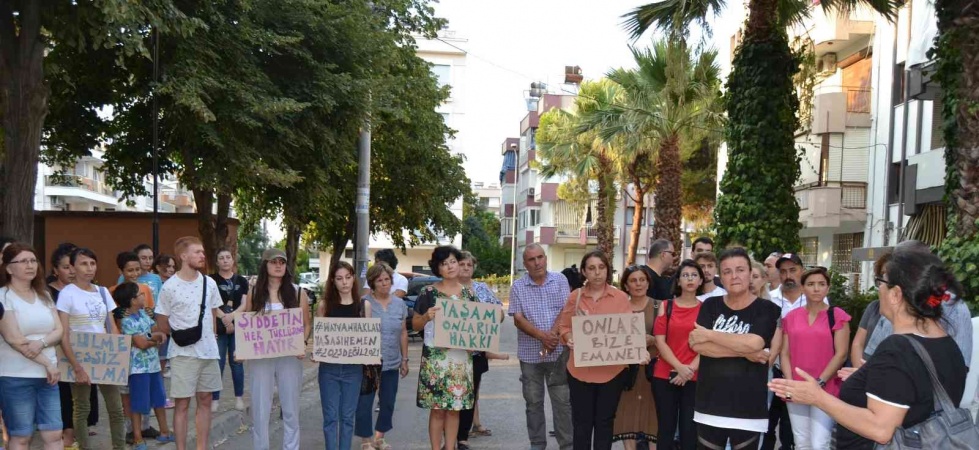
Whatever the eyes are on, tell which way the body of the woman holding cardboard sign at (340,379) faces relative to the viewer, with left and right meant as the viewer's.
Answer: facing the viewer

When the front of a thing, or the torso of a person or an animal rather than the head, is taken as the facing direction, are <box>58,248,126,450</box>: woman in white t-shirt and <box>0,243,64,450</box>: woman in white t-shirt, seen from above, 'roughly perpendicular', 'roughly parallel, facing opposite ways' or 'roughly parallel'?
roughly parallel

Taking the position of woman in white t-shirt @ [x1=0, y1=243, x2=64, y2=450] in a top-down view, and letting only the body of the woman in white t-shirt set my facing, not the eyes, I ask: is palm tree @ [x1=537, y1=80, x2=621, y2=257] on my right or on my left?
on my left

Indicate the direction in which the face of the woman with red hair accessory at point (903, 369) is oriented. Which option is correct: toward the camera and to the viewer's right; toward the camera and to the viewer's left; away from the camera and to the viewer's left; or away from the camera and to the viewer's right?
away from the camera and to the viewer's left

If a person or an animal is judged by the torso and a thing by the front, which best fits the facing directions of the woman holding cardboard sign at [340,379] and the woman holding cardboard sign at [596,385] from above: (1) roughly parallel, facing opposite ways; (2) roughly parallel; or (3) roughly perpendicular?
roughly parallel

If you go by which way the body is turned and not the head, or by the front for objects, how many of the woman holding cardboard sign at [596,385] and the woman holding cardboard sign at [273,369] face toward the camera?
2

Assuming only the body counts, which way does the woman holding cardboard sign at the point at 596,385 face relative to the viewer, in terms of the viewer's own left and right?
facing the viewer

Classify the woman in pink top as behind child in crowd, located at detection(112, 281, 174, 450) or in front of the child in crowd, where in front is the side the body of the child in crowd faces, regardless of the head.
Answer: in front

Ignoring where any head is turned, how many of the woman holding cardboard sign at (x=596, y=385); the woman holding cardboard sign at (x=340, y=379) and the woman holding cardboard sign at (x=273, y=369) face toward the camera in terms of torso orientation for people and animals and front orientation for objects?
3

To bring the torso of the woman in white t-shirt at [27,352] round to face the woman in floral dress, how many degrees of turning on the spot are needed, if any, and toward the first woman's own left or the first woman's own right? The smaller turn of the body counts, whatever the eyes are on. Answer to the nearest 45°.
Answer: approximately 45° to the first woman's own left
